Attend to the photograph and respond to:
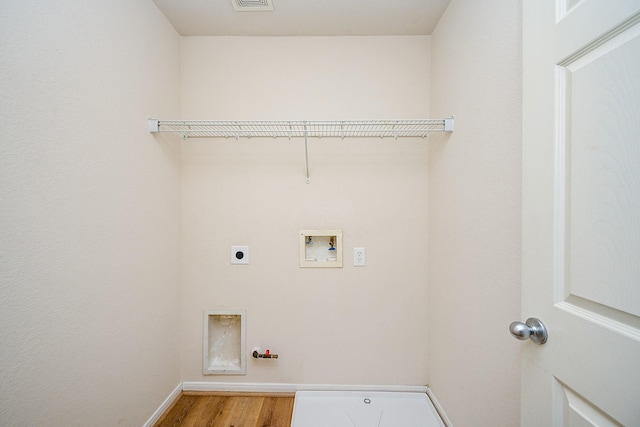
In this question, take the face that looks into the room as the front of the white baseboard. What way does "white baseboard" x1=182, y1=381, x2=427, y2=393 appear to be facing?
toward the camera

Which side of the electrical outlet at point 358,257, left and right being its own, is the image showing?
front

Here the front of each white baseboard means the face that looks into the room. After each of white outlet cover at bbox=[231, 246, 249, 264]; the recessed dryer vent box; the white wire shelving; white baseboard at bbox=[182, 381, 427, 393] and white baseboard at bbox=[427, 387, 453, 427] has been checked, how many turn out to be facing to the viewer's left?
1

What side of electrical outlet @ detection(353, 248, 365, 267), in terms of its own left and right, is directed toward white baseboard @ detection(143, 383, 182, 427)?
right

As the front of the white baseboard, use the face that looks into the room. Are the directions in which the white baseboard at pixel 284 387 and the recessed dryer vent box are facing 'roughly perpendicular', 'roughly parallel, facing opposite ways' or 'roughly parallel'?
roughly parallel

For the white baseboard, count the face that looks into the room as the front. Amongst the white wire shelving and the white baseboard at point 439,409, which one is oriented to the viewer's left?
the white baseboard

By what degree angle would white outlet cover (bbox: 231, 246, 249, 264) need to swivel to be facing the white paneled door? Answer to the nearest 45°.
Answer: approximately 45° to its left

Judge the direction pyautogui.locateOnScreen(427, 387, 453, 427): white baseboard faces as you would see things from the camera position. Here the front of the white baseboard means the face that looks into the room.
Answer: facing to the left of the viewer

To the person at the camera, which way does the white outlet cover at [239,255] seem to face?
facing the viewer

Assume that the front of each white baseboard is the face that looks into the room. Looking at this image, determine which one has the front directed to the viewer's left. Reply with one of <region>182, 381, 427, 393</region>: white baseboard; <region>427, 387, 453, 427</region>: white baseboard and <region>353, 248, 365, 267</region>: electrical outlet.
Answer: <region>427, 387, 453, 427</region>: white baseboard
